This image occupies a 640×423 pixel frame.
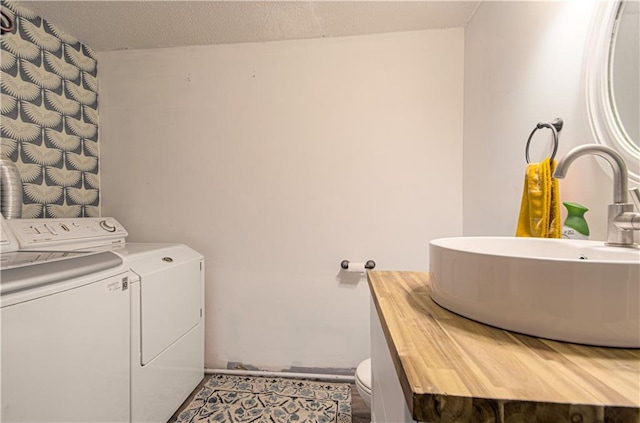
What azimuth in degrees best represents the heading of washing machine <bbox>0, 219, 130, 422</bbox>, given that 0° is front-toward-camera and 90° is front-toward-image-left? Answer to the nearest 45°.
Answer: approximately 315°

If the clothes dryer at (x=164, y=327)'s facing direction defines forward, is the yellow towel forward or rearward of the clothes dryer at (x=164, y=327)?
forward

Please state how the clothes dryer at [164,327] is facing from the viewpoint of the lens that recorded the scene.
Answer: facing the viewer and to the right of the viewer

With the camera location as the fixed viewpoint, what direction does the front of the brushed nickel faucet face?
facing the viewer and to the left of the viewer

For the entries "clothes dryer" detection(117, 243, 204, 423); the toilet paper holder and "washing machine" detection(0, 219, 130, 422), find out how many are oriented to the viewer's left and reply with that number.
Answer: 0

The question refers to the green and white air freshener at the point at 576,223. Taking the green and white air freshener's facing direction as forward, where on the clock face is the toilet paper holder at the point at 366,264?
The toilet paper holder is roughly at 2 o'clock from the green and white air freshener.

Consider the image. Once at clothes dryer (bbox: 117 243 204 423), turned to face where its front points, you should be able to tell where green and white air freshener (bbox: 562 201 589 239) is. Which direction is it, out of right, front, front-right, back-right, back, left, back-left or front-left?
front

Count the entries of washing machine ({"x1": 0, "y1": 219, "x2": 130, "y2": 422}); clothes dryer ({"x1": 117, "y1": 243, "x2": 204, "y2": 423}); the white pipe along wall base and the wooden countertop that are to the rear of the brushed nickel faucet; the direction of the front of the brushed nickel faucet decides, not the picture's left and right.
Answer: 0

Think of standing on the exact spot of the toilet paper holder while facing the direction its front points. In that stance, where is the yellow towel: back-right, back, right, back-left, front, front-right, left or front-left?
front-left

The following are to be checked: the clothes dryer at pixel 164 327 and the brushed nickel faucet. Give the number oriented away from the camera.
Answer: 0

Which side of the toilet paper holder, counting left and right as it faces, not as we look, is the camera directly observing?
front

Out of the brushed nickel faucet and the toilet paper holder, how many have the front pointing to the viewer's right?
0
